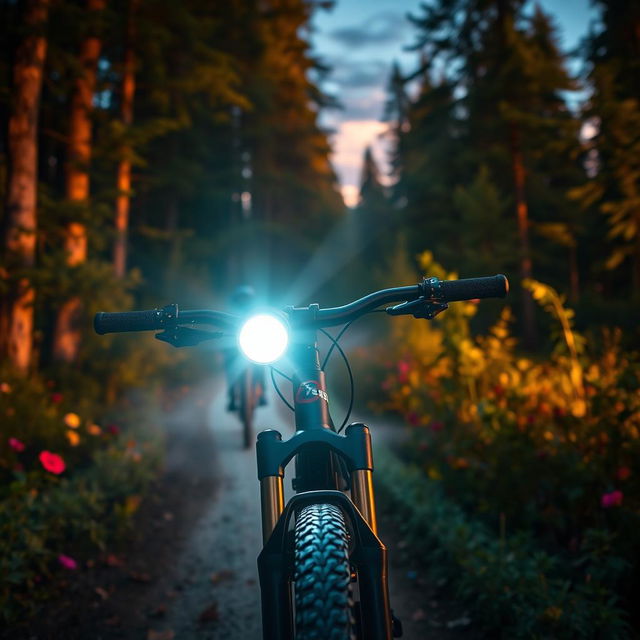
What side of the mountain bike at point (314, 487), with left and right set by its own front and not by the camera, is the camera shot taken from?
front

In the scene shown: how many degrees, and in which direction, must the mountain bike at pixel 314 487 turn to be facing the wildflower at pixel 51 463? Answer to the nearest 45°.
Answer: approximately 135° to its right

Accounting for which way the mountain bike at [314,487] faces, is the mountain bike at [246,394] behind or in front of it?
behind

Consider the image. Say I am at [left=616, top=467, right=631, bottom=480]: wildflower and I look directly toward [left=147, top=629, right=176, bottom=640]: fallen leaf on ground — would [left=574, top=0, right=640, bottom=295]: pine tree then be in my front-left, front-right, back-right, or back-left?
back-right

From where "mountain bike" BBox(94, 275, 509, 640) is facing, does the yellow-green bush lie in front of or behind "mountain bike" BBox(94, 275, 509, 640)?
behind

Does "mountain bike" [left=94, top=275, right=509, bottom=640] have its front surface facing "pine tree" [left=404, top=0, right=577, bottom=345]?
no
